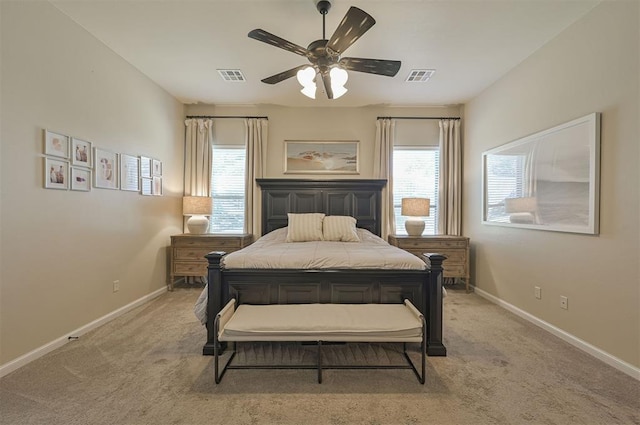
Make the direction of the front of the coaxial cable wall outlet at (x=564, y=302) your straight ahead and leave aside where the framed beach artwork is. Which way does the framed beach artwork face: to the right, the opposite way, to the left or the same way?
to the left

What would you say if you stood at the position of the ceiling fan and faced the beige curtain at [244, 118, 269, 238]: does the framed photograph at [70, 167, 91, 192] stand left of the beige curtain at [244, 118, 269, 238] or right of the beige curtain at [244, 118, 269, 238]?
left

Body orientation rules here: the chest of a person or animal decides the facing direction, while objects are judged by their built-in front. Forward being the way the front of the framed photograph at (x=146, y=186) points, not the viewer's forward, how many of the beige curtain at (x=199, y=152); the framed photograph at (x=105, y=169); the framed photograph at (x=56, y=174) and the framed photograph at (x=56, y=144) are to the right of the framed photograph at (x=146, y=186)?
3

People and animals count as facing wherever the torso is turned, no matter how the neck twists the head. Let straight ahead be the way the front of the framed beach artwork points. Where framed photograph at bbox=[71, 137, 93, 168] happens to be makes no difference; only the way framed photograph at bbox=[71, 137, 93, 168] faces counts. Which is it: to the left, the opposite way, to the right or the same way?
to the left

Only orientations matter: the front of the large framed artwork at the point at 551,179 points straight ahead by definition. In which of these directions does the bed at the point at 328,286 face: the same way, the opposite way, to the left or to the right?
to the left

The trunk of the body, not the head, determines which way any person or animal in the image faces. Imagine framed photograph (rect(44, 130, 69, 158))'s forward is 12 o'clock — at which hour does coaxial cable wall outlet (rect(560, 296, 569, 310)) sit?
The coaxial cable wall outlet is roughly at 12 o'clock from the framed photograph.

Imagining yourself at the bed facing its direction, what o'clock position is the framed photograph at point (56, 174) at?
The framed photograph is roughly at 3 o'clock from the bed.

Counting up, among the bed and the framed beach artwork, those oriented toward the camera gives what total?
2

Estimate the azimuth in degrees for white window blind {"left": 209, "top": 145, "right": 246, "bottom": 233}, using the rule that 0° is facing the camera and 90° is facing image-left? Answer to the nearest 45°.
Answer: approximately 0°

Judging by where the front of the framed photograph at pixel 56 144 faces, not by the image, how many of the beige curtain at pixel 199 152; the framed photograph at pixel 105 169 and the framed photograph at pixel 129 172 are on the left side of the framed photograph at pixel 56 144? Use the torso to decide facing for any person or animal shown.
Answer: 3
